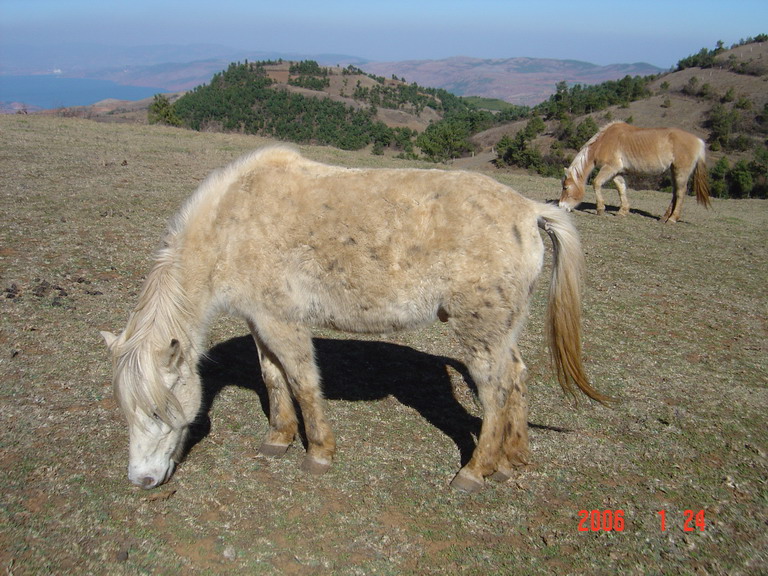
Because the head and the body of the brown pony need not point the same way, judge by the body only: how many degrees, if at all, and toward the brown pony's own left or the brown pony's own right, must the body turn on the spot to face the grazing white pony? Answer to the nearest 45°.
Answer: approximately 90° to the brown pony's own left

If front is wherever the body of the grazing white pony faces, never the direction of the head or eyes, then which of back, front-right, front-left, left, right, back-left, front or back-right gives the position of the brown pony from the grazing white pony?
back-right

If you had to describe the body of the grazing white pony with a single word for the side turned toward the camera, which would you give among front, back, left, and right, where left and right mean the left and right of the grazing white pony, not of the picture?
left

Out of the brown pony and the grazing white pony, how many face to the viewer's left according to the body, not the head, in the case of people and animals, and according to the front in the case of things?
2

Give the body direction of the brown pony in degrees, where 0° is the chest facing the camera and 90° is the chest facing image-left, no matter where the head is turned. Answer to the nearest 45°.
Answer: approximately 90°
